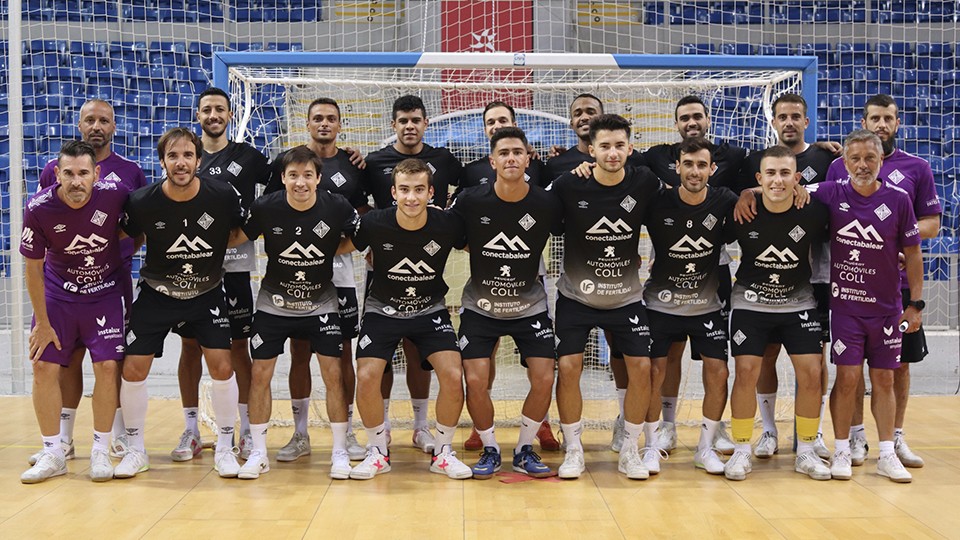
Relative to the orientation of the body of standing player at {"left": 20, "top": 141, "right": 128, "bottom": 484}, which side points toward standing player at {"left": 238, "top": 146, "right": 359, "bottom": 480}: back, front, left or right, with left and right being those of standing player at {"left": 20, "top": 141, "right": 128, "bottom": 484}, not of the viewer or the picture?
left

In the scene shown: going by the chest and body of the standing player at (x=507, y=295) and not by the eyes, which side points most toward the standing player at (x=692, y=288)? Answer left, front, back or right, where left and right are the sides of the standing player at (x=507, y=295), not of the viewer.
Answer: left

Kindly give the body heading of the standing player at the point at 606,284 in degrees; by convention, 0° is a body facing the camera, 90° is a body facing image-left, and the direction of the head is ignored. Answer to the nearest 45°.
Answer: approximately 0°

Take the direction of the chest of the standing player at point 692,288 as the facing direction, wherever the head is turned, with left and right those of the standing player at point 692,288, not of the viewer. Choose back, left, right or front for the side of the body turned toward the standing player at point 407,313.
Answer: right

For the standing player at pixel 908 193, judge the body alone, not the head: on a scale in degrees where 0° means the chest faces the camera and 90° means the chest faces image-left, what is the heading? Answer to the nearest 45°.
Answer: approximately 0°

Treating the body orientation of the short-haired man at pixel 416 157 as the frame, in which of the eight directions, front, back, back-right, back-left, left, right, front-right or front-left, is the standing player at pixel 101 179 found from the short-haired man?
right
